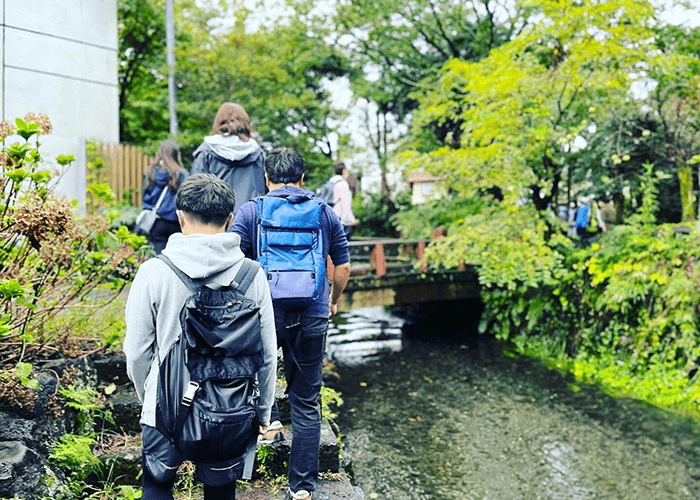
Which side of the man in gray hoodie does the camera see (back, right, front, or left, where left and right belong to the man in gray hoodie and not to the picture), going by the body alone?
back

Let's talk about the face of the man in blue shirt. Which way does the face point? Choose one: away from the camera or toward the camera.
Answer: away from the camera

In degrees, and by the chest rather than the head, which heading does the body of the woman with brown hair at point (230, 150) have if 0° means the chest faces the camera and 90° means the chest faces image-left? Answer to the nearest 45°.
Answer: approximately 180°

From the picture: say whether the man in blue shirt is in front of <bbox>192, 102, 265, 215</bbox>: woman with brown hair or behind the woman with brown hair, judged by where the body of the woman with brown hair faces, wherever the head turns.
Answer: behind

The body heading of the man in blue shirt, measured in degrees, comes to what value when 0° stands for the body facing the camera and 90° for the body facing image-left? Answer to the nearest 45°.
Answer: approximately 180°

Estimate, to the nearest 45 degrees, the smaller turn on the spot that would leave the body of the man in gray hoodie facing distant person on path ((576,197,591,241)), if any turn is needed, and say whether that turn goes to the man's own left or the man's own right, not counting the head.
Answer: approximately 45° to the man's own right

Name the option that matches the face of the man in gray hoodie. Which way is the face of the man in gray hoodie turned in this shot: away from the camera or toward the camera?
away from the camera

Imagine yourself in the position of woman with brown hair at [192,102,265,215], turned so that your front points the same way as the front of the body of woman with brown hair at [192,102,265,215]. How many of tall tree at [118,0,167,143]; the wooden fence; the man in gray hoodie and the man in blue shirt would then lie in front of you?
2

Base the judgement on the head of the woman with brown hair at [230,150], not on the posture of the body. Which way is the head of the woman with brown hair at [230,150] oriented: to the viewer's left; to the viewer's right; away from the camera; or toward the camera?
away from the camera
